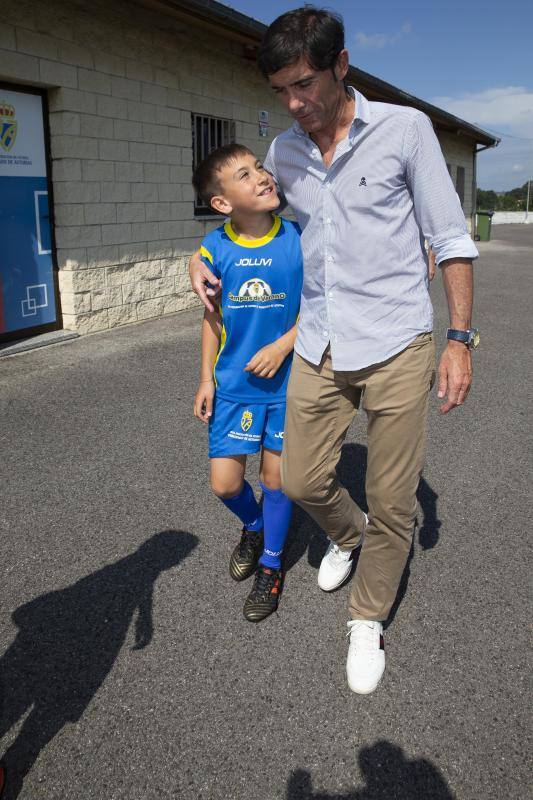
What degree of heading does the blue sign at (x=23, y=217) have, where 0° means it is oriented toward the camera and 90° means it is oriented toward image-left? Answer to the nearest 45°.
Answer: approximately 315°

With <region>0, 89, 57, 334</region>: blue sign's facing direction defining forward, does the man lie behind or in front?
in front

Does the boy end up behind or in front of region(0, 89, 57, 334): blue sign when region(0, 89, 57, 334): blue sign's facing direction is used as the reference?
in front

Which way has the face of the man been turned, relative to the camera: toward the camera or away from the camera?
toward the camera

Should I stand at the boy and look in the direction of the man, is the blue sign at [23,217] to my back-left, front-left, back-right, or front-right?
back-left

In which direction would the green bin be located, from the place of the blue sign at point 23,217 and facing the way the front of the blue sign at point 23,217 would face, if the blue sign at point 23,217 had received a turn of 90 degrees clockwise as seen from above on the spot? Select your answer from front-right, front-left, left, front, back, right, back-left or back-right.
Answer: back

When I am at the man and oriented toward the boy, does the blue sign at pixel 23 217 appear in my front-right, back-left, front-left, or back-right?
front-right
